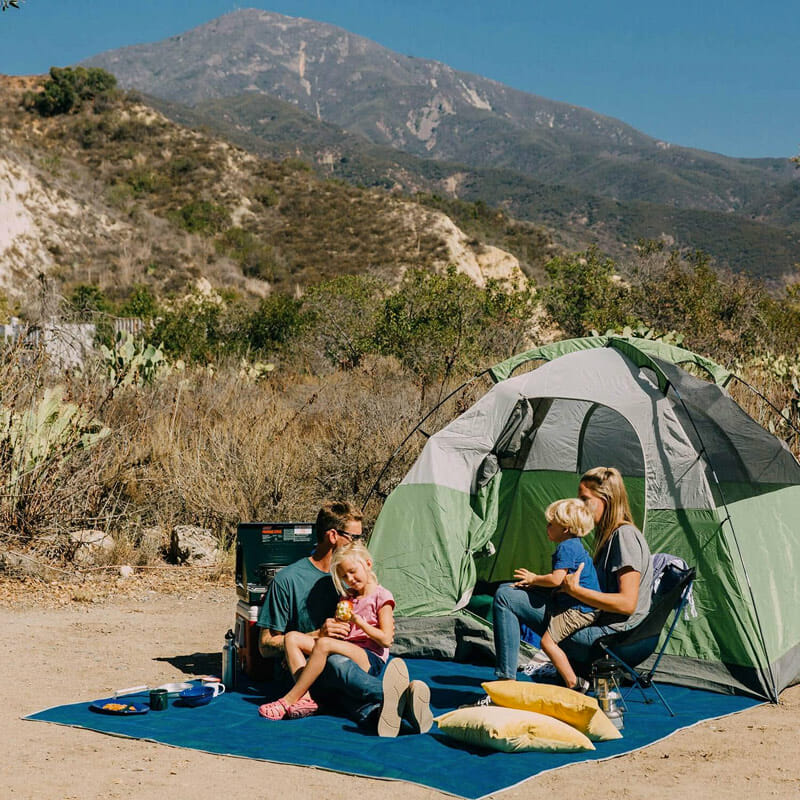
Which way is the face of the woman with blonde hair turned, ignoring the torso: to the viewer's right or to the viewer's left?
to the viewer's left

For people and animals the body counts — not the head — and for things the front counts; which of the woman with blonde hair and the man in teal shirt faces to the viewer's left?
the woman with blonde hair

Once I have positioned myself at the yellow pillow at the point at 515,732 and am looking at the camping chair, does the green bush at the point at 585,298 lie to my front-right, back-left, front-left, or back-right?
front-left

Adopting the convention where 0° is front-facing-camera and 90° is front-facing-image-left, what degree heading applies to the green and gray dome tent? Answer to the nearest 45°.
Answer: approximately 45°

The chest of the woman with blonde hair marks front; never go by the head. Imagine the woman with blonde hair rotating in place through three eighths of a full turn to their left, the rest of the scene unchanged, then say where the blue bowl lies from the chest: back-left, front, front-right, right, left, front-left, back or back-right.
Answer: back-right

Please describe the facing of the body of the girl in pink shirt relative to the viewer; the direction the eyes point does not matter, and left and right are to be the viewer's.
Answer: facing the viewer and to the left of the viewer

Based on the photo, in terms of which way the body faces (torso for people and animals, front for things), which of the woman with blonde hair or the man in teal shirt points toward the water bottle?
the woman with blonde hair

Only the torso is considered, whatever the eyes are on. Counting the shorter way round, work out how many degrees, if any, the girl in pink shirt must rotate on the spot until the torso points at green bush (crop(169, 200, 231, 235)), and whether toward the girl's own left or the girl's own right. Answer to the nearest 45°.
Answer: approximately 135° to the girl's own right

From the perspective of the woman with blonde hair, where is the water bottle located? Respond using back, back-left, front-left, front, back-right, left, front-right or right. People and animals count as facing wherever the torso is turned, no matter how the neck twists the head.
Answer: front

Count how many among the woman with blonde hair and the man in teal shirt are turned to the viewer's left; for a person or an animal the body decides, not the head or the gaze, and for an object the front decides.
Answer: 1

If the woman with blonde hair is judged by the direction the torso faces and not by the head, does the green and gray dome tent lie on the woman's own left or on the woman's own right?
on the woman's own right

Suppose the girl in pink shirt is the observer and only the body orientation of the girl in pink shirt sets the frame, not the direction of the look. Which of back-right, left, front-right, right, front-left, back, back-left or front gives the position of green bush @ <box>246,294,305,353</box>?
back-right

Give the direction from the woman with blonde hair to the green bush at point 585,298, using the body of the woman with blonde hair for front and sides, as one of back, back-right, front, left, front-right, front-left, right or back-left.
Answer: right

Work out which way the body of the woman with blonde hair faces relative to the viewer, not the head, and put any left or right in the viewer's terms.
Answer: facing to the left of the viewer

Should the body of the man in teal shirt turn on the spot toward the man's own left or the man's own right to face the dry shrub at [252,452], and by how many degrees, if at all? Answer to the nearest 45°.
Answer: approximately 135° to the man's own left

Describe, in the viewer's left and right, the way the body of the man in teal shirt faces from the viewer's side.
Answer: facing the viewer and to the right of the viewer

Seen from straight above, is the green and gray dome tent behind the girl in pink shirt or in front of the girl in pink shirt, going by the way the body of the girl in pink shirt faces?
behind
